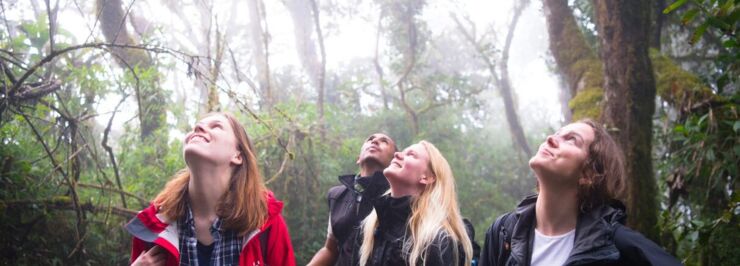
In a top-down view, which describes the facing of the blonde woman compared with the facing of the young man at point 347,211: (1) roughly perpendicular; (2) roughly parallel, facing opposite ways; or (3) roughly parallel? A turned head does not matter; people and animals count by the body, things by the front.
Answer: roughly parallel

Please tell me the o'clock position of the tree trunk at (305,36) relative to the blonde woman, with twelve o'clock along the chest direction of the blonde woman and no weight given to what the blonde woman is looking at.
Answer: The tree trunk is roughly at 4 o'clock from the blonde woman.

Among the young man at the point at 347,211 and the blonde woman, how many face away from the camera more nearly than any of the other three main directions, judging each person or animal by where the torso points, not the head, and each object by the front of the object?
0

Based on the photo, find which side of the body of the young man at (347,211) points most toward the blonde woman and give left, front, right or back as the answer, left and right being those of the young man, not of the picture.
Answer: left

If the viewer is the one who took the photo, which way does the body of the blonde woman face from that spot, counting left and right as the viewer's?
facing the viewer and to the left of the viewer

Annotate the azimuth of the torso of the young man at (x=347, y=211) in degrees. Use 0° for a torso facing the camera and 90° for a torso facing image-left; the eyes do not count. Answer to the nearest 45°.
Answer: approximately 45°
